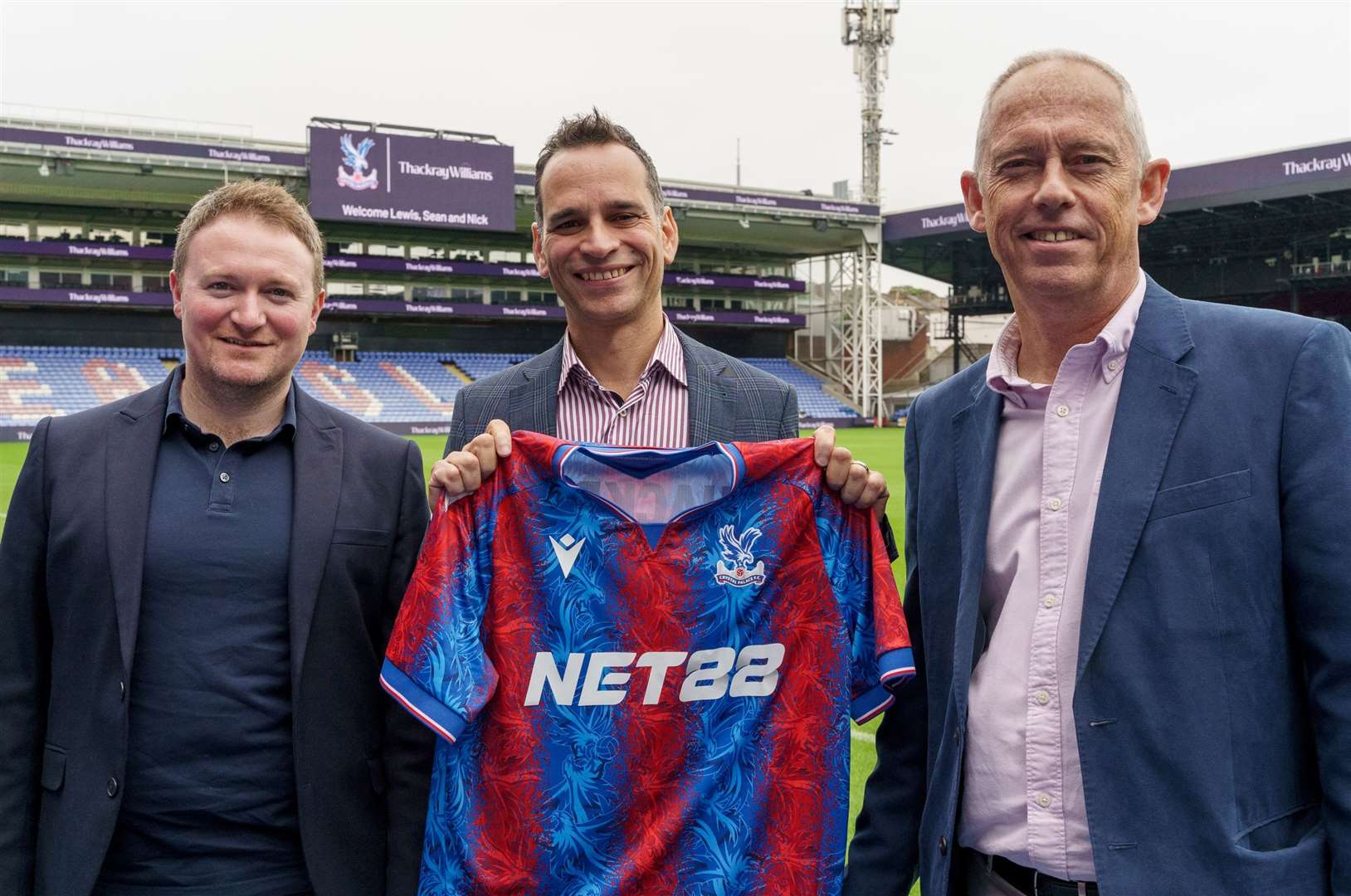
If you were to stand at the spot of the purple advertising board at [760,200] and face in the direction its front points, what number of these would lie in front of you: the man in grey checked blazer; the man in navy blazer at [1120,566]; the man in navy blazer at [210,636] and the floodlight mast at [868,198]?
3

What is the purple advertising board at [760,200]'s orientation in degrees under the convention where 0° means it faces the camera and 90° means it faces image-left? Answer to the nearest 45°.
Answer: approximately 0°

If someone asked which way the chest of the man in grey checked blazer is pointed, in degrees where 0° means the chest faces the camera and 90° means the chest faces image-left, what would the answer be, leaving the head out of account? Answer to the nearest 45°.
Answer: approximately 0°
